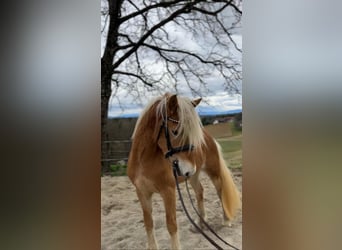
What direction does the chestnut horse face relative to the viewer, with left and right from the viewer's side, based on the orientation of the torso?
facing the viewer and to the left of the viewer
